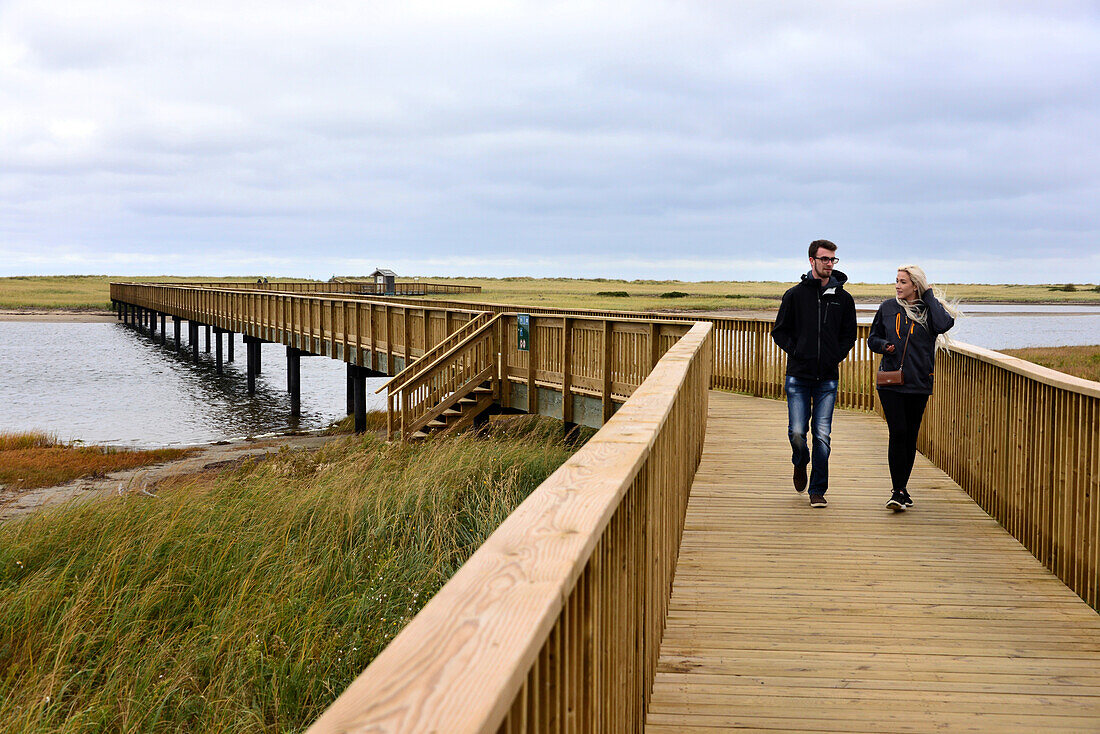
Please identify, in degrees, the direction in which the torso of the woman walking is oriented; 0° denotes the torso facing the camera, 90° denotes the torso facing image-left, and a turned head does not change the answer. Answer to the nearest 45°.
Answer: approximately 0°

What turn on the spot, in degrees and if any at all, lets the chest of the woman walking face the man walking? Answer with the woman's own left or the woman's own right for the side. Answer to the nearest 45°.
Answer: approximately 90° to the woman's own right

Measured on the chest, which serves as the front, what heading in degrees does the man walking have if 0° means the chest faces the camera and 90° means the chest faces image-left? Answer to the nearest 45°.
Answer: approximately 0°

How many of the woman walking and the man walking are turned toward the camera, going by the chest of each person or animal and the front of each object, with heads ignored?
2

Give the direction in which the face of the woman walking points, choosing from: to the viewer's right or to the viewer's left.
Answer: to the viewer's left

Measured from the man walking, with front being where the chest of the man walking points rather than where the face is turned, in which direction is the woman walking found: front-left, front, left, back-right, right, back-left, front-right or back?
left

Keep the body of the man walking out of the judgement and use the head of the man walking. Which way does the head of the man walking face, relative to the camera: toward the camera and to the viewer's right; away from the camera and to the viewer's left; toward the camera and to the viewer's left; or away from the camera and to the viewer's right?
toward the camera and to the viewer's right
